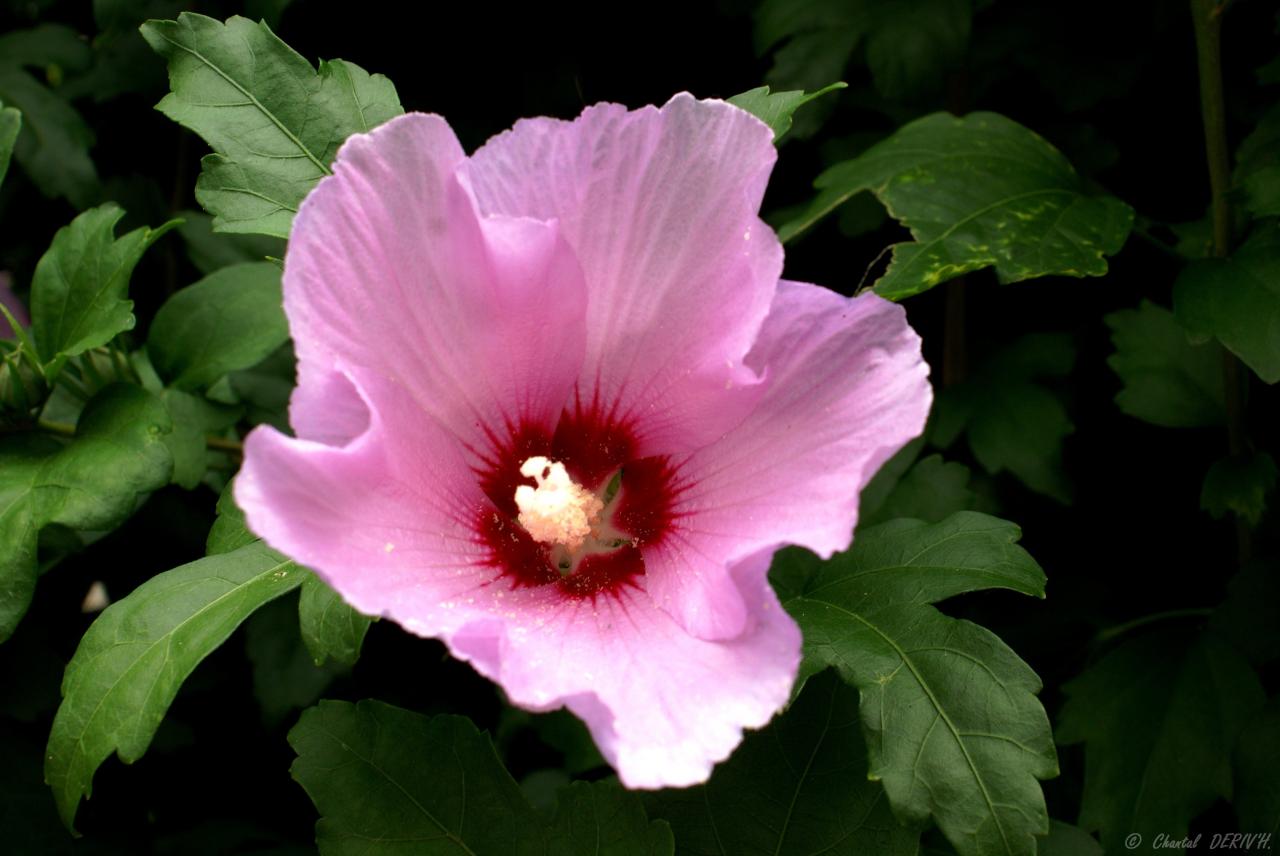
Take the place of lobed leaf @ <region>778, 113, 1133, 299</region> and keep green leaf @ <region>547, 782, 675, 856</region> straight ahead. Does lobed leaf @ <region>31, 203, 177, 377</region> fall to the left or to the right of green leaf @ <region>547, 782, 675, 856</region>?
right

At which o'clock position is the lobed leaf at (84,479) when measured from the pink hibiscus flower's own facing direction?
The lobed leaf is roughly at 4 o'clock from the pink hibiscus flower.

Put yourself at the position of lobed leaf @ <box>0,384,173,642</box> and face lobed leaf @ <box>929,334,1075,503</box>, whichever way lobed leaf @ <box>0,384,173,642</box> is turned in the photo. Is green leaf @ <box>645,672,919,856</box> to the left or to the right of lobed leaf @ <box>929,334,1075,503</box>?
right

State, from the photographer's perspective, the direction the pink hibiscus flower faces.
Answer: facing the viewer

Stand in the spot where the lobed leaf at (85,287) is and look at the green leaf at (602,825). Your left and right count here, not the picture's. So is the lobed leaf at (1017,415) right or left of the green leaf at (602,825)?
left

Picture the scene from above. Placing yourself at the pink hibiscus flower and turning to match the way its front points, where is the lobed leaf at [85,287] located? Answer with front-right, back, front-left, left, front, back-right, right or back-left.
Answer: back-right
